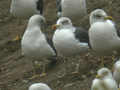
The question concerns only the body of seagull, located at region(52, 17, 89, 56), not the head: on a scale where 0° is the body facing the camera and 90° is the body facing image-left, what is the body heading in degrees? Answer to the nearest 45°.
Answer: approximately 45°

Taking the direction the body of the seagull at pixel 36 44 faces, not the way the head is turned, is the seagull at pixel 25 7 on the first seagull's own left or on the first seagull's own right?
on the first seagull's own right

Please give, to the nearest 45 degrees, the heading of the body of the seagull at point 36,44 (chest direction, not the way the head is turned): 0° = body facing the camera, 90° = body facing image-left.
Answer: approximately 45°

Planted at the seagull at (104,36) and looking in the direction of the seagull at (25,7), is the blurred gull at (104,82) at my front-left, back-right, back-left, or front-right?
back-left
